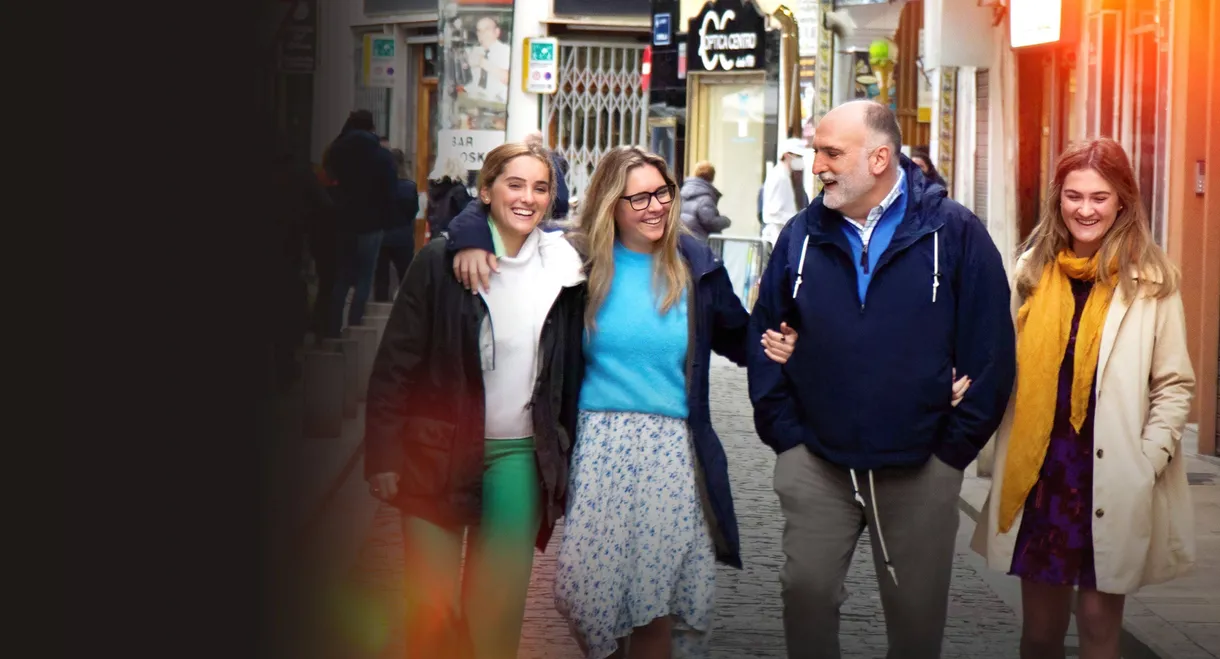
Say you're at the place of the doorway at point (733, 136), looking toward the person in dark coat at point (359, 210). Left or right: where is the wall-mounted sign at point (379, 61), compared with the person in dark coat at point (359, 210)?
right

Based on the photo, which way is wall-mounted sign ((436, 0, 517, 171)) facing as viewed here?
toward the camera

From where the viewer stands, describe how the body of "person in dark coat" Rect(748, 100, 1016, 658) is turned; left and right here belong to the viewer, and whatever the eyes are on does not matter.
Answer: facing the viewer

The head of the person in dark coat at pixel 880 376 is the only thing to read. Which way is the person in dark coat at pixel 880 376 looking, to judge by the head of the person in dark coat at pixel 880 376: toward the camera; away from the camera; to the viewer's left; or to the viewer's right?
to the viewer's left

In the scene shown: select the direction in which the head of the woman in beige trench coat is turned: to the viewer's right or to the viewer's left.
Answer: to the viewer's left

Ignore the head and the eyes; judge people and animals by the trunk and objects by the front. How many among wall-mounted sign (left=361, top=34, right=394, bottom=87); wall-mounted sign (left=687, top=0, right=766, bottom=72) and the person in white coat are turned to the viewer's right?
1

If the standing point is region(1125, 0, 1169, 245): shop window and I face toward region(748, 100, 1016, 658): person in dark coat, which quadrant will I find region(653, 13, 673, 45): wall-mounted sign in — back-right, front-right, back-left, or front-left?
back-right

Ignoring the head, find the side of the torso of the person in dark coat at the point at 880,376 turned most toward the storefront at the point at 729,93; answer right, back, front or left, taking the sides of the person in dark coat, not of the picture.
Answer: back

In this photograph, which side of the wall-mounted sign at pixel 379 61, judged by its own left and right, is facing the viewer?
front
